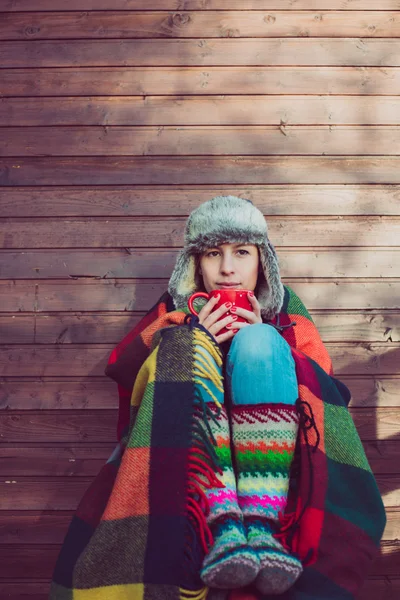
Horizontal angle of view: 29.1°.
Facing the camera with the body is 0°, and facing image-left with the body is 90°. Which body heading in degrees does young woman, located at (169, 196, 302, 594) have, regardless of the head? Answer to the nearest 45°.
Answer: approximately 0°
